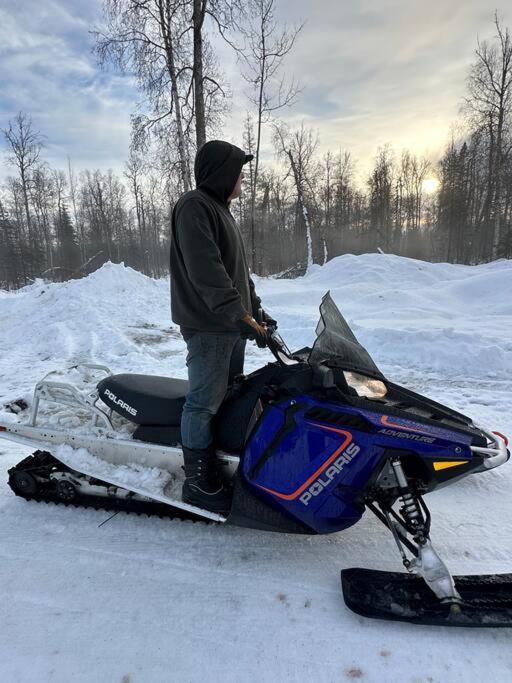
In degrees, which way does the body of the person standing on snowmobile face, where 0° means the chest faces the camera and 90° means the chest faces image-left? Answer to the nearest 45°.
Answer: approximately 270°
